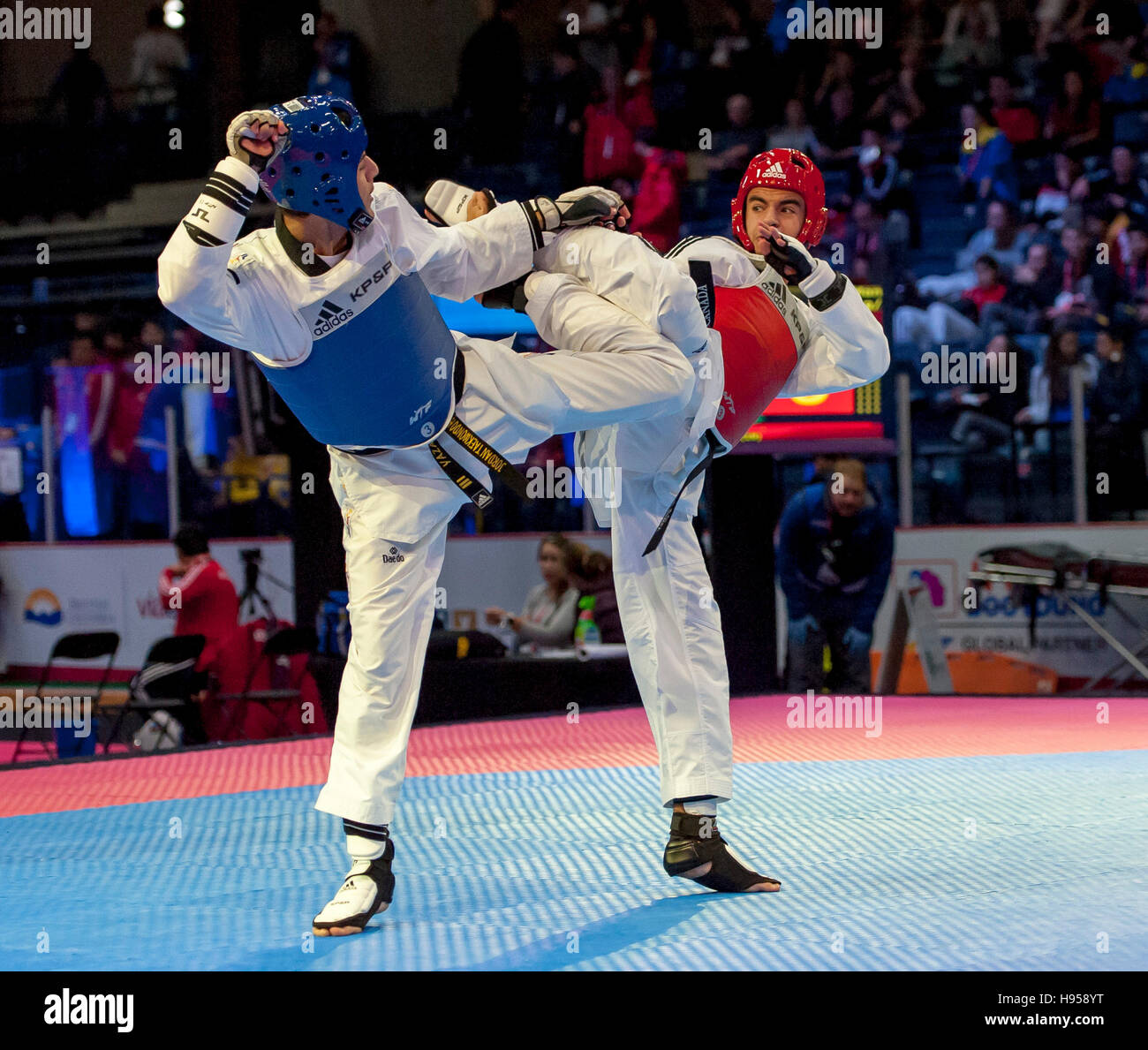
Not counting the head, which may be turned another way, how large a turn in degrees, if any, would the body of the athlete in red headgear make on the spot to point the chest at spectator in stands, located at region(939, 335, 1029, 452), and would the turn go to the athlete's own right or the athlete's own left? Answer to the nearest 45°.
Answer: approximately 180°

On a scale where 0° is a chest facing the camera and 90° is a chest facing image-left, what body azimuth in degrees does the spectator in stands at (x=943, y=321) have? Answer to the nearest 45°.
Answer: approximately 45°

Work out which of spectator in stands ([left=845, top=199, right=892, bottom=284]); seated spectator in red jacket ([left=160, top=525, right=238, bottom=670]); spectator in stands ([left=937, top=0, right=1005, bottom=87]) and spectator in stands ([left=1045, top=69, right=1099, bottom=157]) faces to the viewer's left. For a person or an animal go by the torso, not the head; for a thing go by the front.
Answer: the seated spectator in red jacket

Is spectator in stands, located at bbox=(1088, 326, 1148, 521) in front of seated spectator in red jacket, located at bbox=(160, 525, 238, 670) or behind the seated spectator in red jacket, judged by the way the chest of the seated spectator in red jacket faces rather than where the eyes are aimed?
behind
